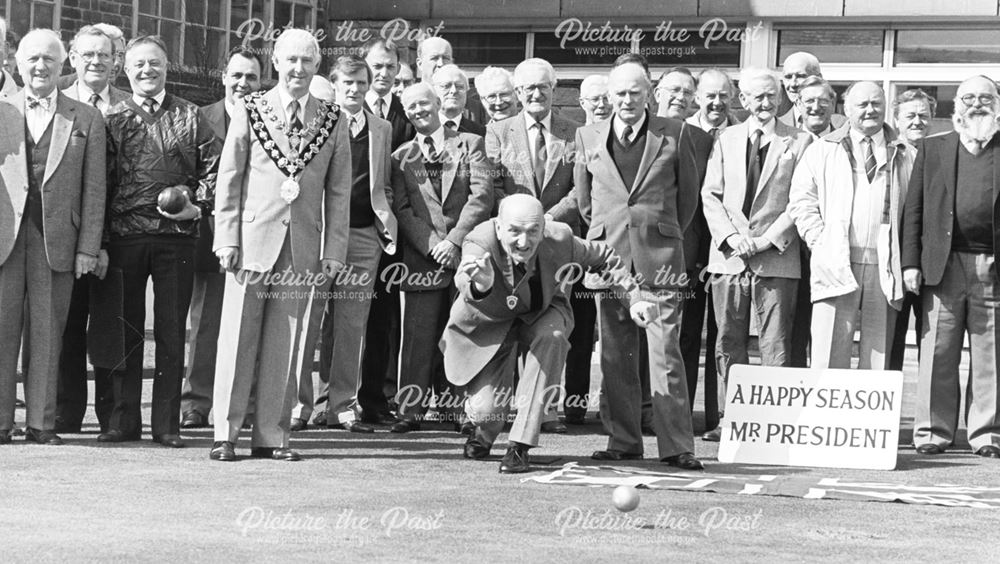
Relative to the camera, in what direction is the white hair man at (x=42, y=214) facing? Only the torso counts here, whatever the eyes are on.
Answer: toward the camera

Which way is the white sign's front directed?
toward the camera

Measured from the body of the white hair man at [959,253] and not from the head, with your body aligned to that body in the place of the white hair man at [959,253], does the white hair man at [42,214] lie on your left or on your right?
on your right

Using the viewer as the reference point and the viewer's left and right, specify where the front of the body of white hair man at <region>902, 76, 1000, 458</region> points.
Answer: facing the viewer

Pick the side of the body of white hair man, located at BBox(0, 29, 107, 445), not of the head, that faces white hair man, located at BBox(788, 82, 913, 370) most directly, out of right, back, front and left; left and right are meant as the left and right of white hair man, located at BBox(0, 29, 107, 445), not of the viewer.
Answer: left
